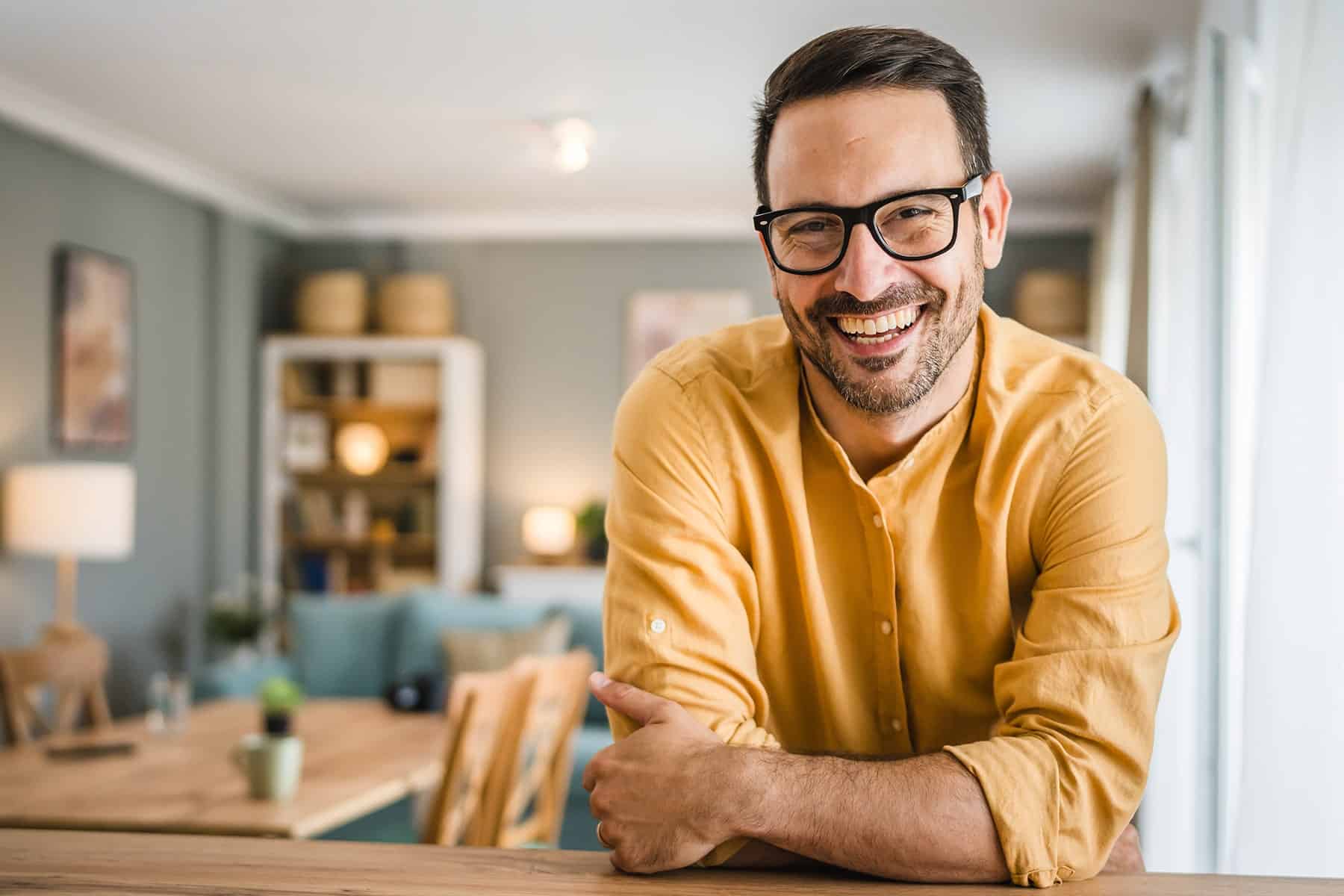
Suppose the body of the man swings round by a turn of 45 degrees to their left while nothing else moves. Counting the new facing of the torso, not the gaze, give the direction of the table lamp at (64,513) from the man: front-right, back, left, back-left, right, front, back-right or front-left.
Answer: back

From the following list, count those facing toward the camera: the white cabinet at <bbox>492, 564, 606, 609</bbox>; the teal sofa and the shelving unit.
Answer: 3

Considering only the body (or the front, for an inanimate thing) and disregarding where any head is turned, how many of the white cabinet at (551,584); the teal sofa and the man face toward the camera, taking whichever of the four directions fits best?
3

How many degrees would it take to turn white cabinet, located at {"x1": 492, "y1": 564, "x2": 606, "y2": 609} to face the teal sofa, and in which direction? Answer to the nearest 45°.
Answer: approximately 45° to its right

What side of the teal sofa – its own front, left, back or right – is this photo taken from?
front

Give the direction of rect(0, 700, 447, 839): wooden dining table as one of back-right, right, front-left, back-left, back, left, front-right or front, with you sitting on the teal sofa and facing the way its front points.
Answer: front

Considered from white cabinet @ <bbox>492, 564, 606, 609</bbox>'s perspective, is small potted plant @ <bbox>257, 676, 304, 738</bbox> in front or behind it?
in front

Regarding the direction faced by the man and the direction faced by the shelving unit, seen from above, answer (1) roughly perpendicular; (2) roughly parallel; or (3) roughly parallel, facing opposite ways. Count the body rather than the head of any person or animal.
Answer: roughly parallel

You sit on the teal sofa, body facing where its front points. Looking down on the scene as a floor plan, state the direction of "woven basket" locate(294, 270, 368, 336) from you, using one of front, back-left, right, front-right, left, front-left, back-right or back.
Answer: back

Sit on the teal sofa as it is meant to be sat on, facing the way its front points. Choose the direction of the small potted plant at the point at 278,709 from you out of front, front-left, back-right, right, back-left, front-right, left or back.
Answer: front

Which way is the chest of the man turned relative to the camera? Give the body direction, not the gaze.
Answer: toward the camera

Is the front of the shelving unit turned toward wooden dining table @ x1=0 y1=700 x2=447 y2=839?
yes

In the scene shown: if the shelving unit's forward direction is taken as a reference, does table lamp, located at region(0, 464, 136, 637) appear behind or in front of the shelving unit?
in front

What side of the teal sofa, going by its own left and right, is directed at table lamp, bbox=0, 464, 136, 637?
right

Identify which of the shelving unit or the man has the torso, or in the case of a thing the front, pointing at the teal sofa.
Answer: the shelving unit

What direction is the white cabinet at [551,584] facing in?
toward the camera
